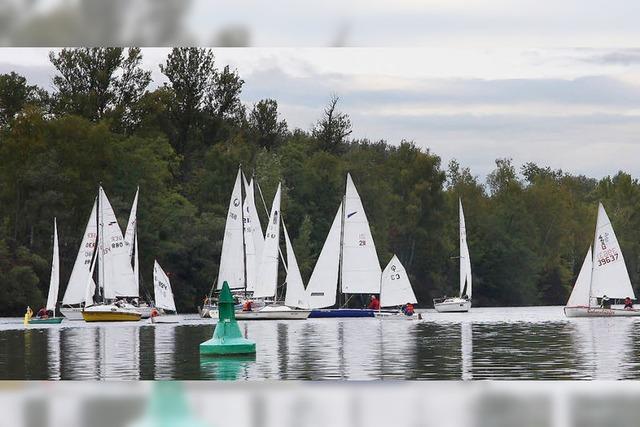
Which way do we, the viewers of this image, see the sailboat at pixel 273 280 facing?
facing to the right of the viewer

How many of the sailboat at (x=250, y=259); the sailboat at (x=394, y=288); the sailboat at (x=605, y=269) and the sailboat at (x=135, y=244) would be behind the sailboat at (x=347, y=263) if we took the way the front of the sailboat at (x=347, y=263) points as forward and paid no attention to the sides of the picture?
2

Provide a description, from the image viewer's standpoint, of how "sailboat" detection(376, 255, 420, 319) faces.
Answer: facing to the left of the viewer

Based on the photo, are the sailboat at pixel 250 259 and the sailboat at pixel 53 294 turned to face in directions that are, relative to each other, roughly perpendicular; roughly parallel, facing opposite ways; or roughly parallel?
roughly parallel

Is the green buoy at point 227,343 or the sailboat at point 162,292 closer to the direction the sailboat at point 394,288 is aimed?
the sailboat

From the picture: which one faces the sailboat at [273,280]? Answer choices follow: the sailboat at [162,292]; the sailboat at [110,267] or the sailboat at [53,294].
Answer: the sailboat at [53,294]

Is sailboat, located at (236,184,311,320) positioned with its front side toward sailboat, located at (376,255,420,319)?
yes

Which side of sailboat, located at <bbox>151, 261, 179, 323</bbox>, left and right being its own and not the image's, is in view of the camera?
left

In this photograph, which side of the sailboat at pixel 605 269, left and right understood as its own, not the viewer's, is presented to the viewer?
left

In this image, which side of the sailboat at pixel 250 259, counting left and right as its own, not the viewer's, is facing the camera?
right
